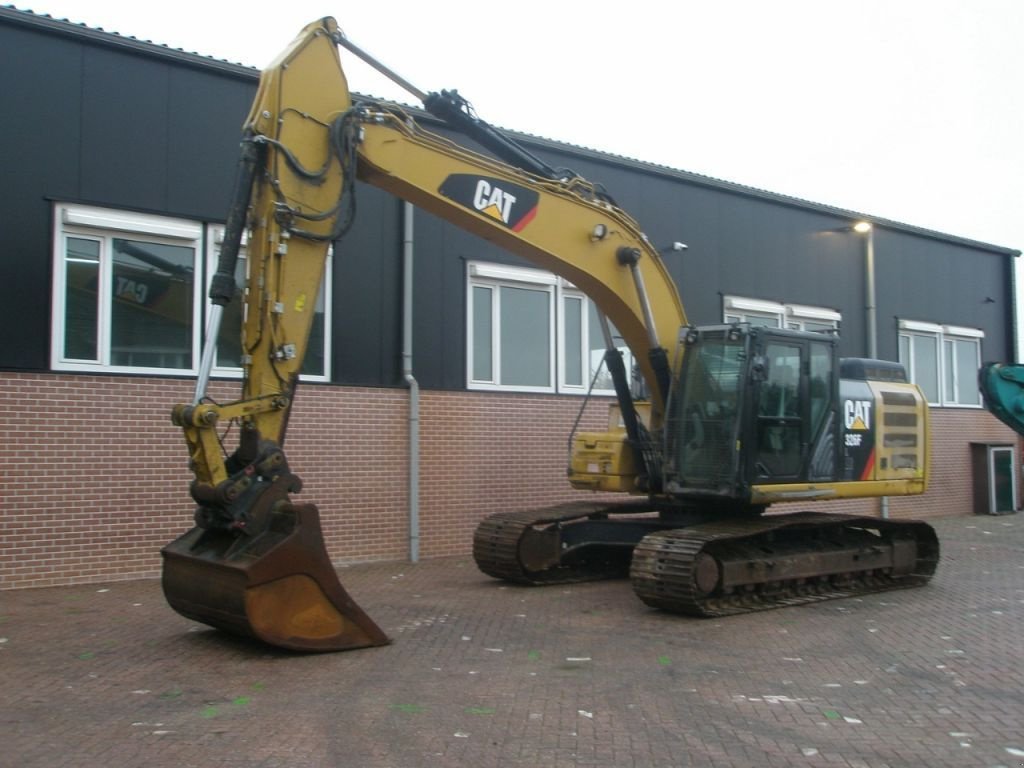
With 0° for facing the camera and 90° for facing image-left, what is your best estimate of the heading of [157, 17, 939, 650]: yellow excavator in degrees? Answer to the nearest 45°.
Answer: approximately 45°

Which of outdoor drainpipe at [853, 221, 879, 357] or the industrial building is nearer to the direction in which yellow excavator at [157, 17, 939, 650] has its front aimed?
the industrial building
